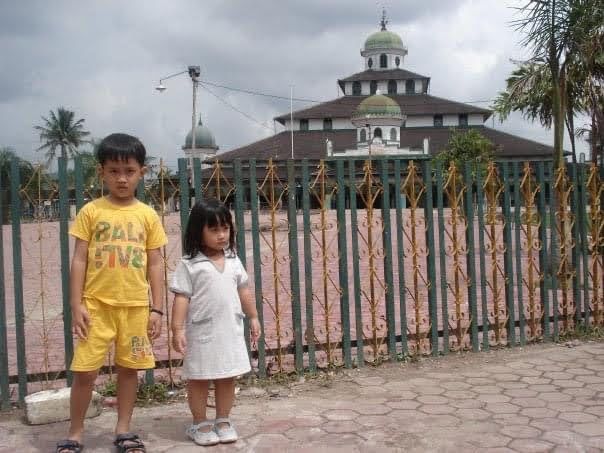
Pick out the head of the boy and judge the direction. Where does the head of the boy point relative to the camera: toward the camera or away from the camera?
toward the camera

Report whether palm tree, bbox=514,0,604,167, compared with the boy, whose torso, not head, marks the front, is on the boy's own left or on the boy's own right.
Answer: on the boy's own left

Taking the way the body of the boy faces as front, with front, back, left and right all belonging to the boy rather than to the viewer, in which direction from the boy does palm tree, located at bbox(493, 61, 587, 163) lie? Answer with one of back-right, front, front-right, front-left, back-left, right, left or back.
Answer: back-left

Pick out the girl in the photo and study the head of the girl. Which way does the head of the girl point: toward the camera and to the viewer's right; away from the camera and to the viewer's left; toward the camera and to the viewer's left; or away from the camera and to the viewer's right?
toward the camera and to the viewer's right

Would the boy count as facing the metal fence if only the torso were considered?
no
